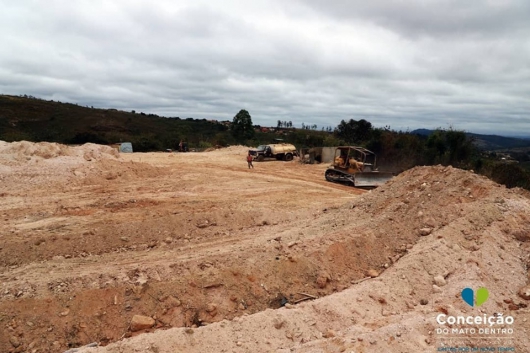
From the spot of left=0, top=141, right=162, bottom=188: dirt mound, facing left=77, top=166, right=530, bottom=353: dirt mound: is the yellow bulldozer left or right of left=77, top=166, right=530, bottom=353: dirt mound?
left

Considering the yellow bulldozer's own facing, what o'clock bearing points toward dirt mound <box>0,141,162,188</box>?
The dirt mound is roughly at 4 o'clock from the yellow bulldozer.

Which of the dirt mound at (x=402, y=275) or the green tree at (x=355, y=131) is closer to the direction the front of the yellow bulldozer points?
the dirt mound

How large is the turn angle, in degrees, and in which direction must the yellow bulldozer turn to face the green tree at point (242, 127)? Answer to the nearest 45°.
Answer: approximately 180°

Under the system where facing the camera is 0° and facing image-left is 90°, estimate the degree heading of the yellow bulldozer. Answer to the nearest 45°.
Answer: approximately 315°

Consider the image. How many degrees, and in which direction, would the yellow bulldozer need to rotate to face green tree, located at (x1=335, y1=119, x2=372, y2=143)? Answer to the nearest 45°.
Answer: approximately 135° to its left

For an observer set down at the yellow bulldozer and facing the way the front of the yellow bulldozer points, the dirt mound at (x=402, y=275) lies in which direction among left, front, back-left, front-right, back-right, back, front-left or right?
front-right

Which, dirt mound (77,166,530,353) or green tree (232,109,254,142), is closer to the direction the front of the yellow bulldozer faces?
the dirt mound

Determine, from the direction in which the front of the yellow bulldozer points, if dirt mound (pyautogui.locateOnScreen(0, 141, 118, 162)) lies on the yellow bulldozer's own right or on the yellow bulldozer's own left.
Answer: on the yellow bulldozer's own right
